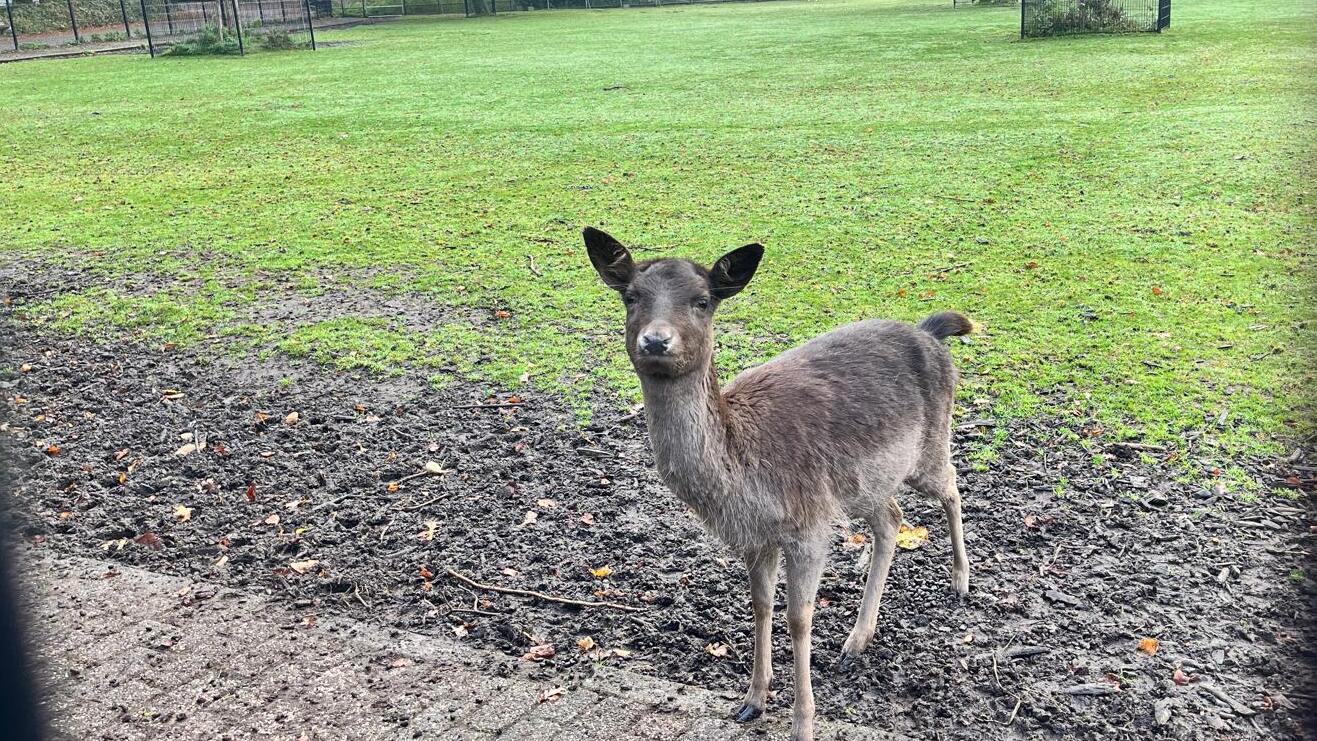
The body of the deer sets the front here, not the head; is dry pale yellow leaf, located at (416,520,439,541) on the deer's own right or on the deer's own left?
on the deer's own right

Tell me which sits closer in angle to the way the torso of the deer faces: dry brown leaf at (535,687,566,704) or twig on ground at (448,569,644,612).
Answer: the dry brown leaf

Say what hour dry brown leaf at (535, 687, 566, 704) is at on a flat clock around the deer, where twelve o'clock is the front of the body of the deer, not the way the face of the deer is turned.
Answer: The dry brown leaf is roughly at 1 o'clock from the deer.

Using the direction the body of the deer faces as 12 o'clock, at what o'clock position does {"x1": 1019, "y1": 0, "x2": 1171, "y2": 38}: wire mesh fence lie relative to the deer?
The wire mesh fence is roughly at 5 o'clock from the deer.

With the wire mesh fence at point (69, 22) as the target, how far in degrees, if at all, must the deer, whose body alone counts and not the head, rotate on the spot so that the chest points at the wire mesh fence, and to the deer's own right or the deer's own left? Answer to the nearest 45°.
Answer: approximately 90° to the deer's own right

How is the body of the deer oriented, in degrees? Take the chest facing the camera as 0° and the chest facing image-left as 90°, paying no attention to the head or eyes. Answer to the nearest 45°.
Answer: approximately 45°

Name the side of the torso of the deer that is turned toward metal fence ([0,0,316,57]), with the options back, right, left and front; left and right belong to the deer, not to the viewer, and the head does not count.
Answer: right

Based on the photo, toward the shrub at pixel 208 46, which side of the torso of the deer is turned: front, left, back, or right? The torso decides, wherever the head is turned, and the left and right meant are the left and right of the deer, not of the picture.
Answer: right
